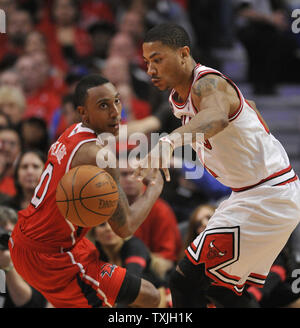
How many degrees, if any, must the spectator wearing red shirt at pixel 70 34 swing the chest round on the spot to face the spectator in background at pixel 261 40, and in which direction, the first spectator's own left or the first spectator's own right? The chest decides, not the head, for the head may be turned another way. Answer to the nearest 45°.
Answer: approximately 45° to the first spectator's own left

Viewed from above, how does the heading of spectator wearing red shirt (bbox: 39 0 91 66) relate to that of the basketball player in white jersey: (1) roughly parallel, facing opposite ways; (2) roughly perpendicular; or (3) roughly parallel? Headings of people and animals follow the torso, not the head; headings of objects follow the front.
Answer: roughly perpendicular

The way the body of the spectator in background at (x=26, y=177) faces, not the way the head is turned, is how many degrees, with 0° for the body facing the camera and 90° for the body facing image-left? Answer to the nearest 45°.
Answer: approximately 0°

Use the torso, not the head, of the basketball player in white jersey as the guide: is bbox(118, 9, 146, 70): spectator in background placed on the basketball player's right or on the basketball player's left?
on the basketball player's right

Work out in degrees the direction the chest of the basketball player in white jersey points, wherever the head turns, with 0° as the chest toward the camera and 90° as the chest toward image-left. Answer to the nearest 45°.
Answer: approximately 90°

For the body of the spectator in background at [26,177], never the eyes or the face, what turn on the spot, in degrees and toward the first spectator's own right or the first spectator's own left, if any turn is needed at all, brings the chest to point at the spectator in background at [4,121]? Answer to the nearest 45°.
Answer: approximately 180°

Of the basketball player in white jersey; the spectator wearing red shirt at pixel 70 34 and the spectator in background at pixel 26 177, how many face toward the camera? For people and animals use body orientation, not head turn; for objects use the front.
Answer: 2

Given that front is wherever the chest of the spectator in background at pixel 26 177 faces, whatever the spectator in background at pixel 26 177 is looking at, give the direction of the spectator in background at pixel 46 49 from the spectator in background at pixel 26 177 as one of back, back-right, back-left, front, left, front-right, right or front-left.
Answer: back

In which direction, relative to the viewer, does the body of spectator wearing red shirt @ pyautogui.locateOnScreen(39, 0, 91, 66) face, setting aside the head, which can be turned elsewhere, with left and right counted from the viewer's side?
facing the viewer

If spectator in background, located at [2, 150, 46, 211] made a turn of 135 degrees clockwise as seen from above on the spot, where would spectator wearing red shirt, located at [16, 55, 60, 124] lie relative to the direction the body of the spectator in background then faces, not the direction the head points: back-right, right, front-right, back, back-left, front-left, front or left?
front-right

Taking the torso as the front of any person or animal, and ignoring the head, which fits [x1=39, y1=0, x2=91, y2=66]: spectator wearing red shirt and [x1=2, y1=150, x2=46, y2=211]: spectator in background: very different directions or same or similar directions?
same or similar directions

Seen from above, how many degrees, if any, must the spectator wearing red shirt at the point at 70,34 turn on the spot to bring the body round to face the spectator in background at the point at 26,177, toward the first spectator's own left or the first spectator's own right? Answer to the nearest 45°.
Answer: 0° — they already face them

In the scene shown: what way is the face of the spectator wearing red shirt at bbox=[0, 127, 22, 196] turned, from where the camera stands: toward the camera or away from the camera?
toward the camera

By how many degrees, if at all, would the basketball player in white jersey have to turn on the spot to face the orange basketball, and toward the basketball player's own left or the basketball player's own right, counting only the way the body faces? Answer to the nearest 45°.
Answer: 0° — they already face it

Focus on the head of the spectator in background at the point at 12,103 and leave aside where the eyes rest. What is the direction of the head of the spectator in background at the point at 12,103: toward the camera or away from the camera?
toward the camera

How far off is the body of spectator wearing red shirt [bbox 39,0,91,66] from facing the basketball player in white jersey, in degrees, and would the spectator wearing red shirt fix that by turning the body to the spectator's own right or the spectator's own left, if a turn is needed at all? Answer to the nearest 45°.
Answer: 0° — they already face them

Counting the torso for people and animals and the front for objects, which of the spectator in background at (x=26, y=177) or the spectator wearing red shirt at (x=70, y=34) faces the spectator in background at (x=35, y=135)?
the spectator wearing red shirt
